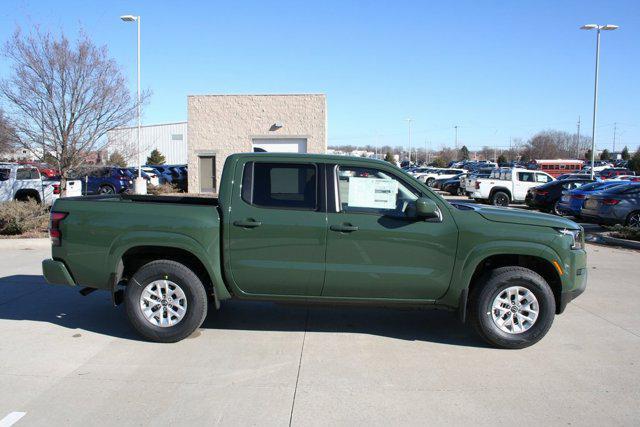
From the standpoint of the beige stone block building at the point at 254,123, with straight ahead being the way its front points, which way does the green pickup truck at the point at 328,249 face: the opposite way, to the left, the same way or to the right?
to the left

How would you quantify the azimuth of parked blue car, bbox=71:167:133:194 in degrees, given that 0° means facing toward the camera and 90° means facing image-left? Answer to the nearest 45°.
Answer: approximately 135°

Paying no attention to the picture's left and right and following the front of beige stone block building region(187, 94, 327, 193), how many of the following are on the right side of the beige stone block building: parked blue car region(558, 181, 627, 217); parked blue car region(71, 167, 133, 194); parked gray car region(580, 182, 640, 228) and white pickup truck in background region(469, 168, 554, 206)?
1

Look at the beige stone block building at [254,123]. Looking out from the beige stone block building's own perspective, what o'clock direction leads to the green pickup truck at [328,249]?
The green pickup truck is roughly at 12 o'clock from the beige stone block building.

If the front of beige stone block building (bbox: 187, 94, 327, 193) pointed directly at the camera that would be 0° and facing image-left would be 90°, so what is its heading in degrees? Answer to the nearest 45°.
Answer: approximately 0°

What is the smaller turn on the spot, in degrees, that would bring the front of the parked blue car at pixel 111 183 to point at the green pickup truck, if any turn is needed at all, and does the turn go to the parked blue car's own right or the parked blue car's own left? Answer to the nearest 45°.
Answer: approximately 135° to the parked blue car's own left

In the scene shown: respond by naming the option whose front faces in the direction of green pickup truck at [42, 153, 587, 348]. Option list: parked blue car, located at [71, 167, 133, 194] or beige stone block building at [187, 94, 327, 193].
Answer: the beige stone block building

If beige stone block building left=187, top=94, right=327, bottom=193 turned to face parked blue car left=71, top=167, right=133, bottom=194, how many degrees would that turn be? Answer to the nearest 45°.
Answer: approximately 90° to its right

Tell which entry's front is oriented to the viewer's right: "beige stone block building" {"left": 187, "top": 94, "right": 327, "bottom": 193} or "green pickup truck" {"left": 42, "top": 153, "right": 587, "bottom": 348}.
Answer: the green pickup truck

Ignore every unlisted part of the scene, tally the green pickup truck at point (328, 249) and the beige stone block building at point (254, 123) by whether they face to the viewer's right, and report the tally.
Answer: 1

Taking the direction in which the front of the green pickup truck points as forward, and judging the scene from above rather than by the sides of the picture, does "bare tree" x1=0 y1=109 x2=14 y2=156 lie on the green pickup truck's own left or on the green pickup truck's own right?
on the green pickup truck's own left

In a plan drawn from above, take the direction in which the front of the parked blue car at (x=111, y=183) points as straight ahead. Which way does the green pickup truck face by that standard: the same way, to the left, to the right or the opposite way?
the opposite way

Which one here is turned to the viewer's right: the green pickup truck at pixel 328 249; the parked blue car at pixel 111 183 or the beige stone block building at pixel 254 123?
the green pickup truck

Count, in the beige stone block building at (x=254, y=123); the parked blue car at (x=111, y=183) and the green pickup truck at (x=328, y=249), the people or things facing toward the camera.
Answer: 1

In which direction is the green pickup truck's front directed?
to the viewer's right

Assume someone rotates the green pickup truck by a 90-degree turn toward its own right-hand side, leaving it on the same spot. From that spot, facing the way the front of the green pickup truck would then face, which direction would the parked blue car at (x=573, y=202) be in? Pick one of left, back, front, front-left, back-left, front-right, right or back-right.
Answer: back-left

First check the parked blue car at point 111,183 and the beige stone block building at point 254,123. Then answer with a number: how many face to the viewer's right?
0
